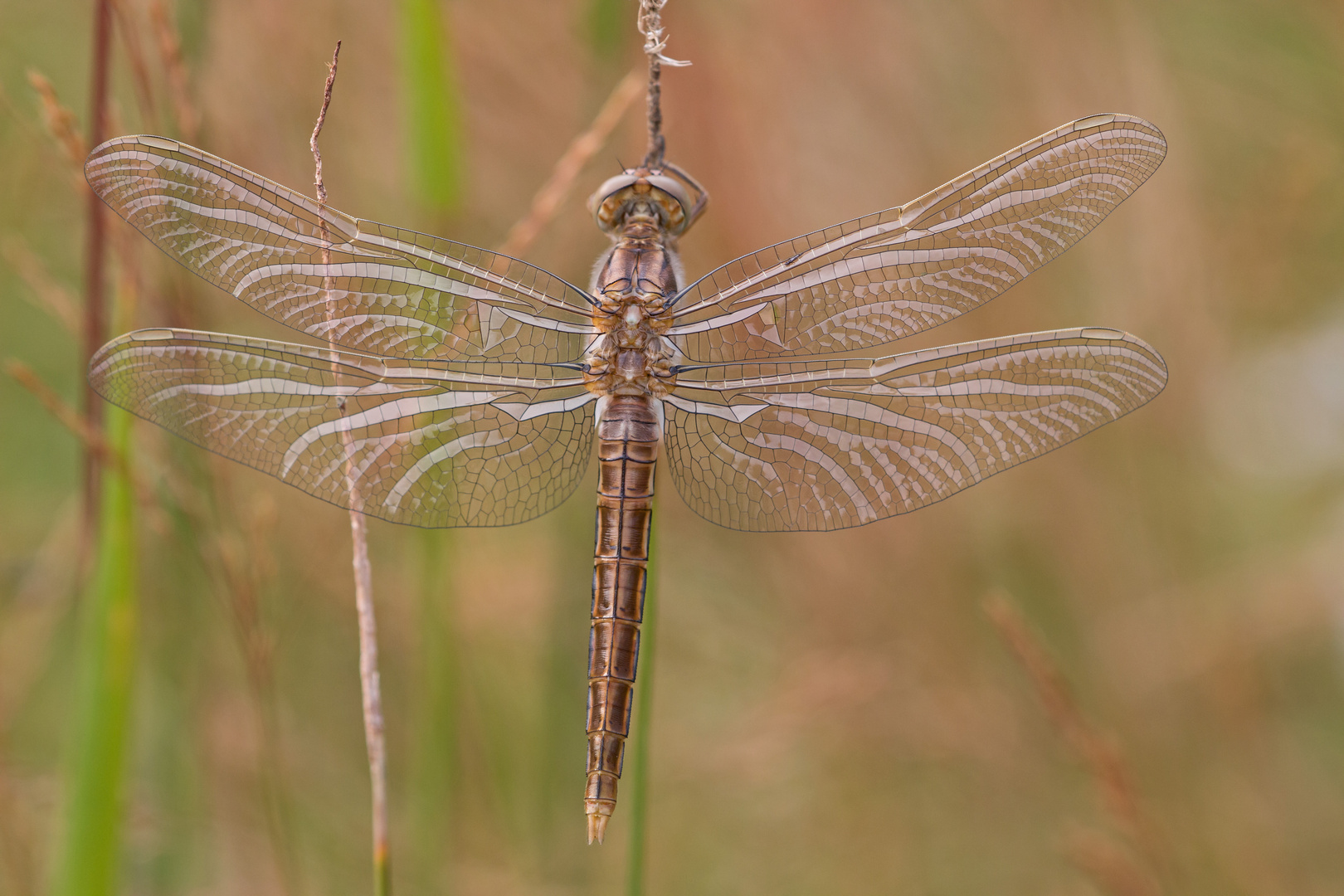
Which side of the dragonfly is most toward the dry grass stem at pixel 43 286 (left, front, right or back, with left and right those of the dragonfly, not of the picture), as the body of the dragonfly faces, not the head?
left

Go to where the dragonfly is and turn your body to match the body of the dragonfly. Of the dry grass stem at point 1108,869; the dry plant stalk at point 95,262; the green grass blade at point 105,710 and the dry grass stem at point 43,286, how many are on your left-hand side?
3

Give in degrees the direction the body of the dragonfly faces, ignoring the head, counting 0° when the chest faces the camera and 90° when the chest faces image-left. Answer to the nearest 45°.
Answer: approximately 180°

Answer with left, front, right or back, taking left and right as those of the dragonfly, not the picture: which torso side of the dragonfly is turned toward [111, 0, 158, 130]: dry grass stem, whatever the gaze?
left
